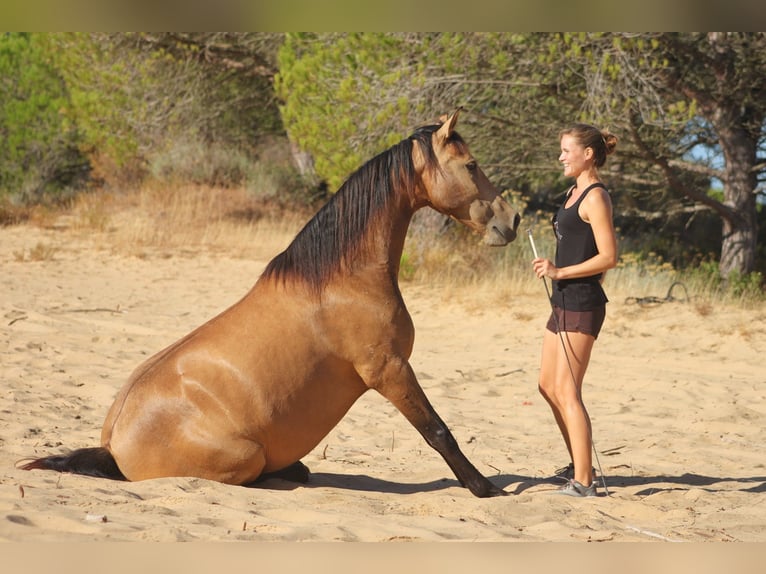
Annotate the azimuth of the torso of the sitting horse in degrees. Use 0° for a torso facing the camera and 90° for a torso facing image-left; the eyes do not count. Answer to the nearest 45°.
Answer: approximately 270°

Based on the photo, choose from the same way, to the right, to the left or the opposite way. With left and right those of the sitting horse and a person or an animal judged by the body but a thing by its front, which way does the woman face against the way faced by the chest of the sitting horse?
the opposite way

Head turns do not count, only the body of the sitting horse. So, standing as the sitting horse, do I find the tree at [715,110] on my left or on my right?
on my left

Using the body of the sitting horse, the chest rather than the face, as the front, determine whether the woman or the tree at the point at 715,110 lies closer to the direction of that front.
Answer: the woman

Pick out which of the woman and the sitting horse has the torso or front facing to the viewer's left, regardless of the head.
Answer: the woman

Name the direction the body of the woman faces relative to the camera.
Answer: to the viewer's left

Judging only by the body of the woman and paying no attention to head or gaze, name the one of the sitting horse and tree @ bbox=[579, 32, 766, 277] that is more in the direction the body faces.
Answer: the sitting horse

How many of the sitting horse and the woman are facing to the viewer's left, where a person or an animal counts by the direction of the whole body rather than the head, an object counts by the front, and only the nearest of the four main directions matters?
1

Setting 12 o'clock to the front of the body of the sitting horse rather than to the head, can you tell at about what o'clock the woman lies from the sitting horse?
The woman is roughly at 12 o'clock from the sitting horse.

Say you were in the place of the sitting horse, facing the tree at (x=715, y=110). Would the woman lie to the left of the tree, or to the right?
right

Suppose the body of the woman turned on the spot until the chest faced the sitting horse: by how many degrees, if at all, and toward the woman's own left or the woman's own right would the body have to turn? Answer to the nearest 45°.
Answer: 0° — they already face it

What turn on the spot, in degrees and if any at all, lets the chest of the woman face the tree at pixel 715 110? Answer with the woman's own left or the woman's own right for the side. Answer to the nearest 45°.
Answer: approximately 90° to the woman's own right
